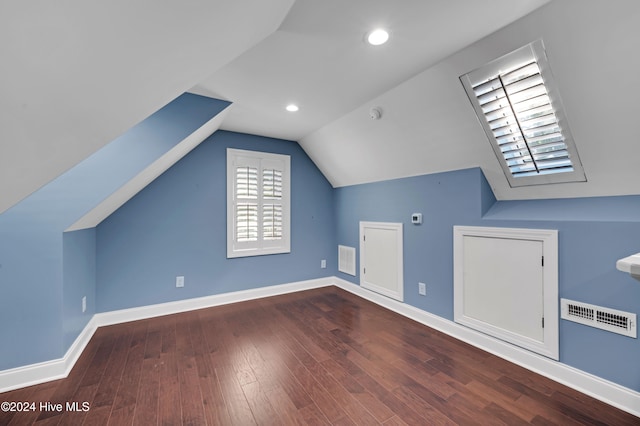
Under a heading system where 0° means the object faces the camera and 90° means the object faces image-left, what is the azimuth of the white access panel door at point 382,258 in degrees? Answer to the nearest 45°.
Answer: approximately 45°

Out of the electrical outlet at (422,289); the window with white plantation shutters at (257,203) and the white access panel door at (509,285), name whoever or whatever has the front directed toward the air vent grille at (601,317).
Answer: the window with white plantation shutters

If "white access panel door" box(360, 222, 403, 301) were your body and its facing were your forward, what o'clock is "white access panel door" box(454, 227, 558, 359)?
"white access panel door" box(454, 227, 558, 359) is roughly at 9 o'clock from "white access panel door" box(360, 222, 403, 301).

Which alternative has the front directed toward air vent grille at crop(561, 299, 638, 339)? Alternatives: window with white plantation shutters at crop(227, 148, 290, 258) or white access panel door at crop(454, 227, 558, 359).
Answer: the window with white plantation shutters

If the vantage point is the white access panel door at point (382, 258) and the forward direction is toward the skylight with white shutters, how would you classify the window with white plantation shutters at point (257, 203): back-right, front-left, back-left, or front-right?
back-right

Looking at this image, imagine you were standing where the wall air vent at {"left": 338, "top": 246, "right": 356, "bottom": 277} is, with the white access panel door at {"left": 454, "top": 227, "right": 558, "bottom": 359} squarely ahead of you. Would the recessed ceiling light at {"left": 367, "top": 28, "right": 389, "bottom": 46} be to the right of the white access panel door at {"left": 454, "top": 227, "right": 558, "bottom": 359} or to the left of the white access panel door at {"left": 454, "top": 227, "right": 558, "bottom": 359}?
right

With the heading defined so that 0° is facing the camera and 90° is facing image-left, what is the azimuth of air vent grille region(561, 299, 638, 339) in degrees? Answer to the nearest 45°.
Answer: approximately 45°

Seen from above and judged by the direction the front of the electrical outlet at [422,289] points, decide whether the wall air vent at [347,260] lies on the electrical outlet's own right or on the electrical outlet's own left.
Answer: on the electrical outlet's own right

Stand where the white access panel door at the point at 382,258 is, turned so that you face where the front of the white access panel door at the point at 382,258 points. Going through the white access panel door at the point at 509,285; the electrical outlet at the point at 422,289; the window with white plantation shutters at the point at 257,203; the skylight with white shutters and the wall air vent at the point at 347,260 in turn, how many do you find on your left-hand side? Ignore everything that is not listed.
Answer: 3
